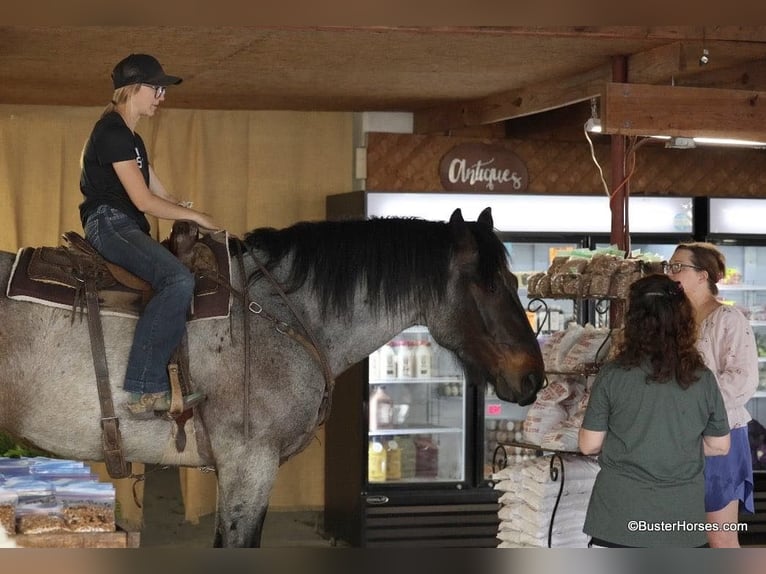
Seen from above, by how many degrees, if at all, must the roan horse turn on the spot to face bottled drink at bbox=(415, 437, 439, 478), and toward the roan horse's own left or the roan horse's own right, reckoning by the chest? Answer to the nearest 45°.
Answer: approximately 90° to the roan horse's own left

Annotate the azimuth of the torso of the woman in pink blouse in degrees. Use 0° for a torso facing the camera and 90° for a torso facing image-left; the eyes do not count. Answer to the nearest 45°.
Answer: approximately 90°

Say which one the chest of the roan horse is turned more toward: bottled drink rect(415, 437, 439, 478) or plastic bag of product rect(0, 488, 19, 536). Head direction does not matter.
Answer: the bottled drink

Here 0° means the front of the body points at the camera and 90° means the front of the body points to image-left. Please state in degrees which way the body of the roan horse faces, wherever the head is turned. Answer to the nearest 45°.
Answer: approximately 270°

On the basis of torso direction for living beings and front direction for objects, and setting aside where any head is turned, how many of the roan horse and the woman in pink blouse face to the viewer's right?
1

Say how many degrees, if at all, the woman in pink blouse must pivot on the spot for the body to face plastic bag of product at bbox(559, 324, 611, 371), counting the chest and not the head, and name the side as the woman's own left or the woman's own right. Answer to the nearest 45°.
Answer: approximately 45° to the woman's own right

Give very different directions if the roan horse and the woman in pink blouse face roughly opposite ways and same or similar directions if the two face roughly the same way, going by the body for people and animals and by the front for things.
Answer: very different directions

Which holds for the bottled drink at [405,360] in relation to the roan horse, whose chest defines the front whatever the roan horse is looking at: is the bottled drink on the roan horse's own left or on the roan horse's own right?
on the roan horse's own left
